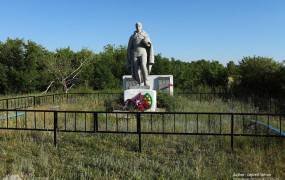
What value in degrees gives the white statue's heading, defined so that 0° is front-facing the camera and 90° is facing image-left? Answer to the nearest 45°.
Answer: approximately 0°

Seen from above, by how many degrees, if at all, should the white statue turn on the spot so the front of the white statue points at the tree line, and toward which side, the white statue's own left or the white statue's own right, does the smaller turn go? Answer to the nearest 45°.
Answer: approximately 180°

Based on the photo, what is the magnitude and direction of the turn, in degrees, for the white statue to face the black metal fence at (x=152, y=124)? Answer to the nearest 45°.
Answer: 0° — it already faces it
